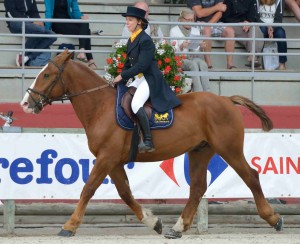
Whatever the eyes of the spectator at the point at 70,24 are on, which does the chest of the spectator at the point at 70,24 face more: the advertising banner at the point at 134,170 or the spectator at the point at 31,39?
the advertising banner

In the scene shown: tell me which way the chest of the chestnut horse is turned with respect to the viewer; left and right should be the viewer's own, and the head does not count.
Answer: facing to the left of the viewer

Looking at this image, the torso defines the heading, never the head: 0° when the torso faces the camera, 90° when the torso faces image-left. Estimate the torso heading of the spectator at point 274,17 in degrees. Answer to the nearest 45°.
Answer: approximately 0°

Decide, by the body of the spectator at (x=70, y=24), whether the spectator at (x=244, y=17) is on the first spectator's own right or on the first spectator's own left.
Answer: on the first spectator's own left

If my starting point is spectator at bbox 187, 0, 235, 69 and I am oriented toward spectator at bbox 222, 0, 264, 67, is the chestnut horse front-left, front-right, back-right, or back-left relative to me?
back-right

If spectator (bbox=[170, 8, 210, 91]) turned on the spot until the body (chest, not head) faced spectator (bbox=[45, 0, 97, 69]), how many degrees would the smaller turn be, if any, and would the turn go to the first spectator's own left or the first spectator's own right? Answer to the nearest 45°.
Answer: approximately 135° to the first spectator's own right
